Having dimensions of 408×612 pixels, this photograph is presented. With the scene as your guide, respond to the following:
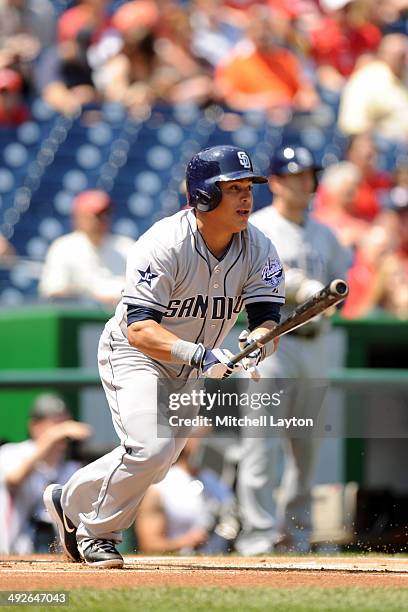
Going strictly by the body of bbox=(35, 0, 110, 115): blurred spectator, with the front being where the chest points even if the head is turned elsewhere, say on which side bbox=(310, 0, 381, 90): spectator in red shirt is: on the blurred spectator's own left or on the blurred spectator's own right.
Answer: on the blurred spectator's own left

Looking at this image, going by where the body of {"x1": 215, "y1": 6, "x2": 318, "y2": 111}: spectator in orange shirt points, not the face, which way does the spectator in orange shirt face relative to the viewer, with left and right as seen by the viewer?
facing the viewer

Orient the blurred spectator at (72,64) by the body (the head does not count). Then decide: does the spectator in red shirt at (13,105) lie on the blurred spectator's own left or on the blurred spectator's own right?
on the blurred spectator's own right

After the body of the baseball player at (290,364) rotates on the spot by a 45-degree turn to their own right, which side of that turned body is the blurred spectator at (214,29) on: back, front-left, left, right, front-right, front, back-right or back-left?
back-right

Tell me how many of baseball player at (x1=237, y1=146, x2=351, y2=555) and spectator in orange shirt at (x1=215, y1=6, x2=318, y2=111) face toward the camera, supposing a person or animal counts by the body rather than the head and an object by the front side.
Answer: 2

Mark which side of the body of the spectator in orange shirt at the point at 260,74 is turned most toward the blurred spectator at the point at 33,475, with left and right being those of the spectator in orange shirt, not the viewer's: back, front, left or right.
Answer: front

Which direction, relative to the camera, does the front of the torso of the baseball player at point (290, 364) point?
toward the camera

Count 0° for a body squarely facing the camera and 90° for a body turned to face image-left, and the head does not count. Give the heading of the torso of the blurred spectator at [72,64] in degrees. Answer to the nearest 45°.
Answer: approximately 315°
